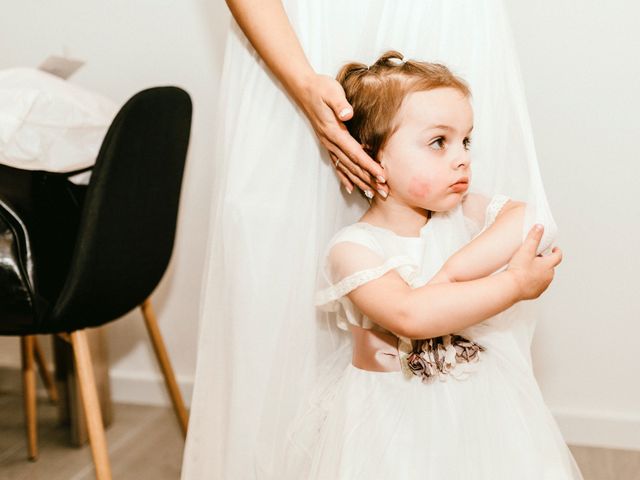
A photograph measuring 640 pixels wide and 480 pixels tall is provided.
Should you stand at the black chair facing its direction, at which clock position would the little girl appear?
The little girl is roughly at 6 o'clock from the black chair.

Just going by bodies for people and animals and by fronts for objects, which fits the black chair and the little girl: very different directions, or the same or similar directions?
very different directions

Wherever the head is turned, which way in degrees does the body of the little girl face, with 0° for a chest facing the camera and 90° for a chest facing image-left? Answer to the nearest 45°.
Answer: approximately 315°

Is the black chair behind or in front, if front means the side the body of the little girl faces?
behind

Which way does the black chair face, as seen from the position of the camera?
facing away from the viewer and to the left of the viewer
